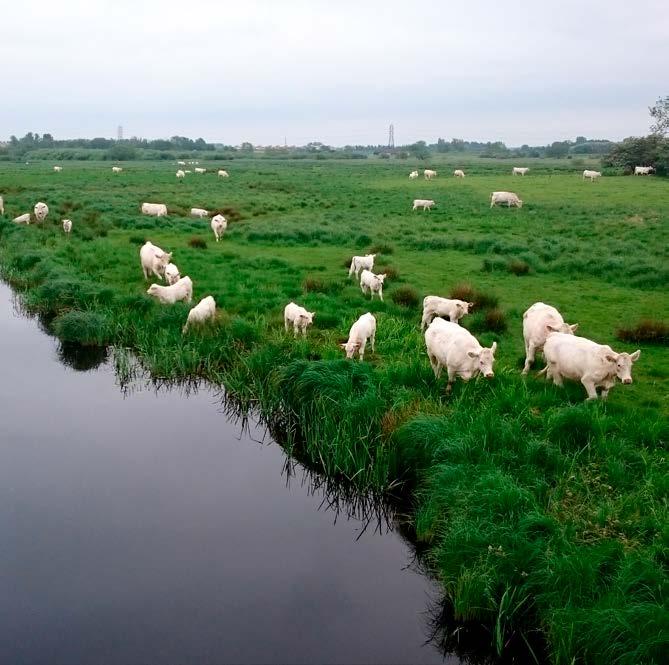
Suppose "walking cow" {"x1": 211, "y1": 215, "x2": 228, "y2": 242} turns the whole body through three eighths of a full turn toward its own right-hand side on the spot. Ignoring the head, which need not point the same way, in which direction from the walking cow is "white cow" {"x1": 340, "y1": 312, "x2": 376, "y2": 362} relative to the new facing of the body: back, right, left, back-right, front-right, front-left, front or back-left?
back-left

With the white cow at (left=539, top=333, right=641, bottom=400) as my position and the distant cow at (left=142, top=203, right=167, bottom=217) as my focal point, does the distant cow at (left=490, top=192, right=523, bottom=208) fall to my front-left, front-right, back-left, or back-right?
front-right

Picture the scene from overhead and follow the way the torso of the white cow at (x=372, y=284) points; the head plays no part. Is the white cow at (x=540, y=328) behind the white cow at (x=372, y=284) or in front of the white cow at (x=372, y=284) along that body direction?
in front

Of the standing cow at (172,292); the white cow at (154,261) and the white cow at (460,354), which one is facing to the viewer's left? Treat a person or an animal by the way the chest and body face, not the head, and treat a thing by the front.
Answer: the standing cow

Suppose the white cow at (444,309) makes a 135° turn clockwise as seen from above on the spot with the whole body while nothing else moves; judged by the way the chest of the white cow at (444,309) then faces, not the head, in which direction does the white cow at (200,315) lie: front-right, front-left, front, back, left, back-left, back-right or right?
front-right

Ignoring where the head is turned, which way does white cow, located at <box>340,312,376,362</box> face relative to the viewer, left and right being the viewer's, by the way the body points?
facing the viewer and to the left of the viewer

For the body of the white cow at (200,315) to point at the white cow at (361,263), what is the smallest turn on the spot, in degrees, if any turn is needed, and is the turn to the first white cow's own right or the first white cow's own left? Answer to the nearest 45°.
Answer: approximately 180°

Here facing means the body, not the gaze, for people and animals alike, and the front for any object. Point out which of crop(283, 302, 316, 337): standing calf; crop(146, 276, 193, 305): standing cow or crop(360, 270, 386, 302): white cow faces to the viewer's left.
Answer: crop(146, 276, 193, 305): standing cow

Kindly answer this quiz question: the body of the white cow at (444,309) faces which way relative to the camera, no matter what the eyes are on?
to the viewer's right

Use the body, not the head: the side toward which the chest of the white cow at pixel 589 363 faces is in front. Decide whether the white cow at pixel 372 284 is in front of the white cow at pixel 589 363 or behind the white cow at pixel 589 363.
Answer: behind

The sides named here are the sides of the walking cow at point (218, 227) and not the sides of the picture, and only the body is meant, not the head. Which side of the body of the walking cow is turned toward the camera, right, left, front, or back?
front

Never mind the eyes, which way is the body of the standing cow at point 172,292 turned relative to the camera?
to the viewer's left

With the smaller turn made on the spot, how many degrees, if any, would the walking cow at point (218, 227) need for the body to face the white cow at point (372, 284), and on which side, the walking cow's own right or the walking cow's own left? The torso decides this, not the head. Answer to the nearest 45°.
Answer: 0° — it already faces it

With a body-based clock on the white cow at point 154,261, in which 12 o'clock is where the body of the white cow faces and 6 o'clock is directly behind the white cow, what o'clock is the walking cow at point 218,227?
The walking cow is roughly at 8 o'clock from the white cow.

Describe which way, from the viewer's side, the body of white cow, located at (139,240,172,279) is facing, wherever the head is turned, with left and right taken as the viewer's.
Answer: facing the viewer and to the right of the viewer
